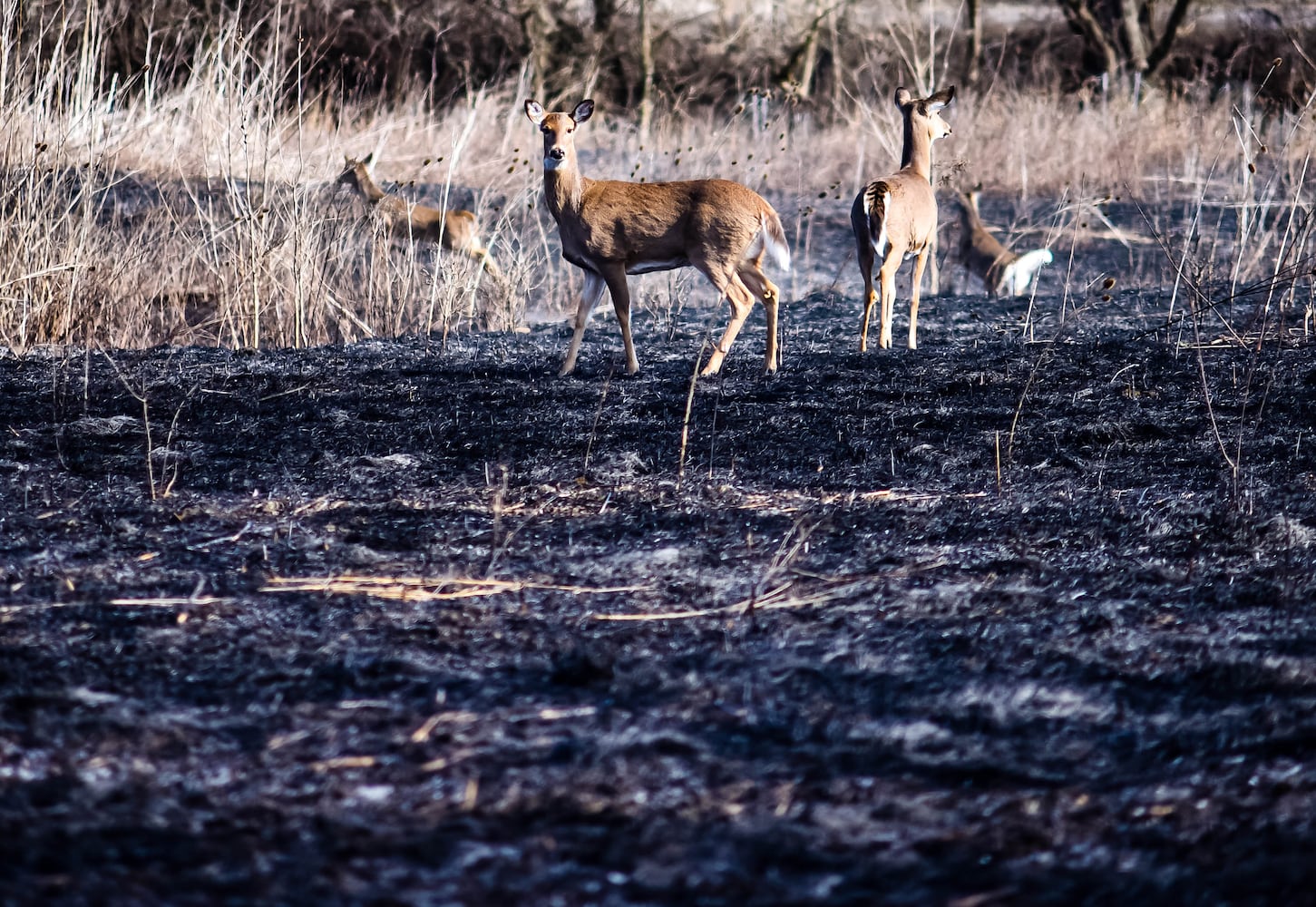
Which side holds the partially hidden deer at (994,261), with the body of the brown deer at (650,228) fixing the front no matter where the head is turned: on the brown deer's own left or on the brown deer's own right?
on the brown deer's own right

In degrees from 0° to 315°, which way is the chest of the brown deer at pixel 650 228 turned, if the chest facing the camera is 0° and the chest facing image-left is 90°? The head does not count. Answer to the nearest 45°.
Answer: approximately 90°

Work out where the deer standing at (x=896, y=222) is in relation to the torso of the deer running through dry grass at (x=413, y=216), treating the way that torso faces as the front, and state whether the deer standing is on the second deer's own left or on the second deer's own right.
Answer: on the second deer's own left

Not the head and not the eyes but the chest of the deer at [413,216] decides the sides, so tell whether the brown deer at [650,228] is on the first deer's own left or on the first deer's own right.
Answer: on the first deer's own left

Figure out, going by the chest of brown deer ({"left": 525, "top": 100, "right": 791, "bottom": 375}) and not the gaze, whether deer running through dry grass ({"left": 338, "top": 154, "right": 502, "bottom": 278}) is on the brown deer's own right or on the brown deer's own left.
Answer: on the brown deer's own right

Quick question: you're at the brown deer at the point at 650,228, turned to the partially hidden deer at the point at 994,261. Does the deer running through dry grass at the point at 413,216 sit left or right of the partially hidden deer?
left

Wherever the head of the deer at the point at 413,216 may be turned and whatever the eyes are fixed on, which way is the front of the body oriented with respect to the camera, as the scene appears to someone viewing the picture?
to the viewer's left

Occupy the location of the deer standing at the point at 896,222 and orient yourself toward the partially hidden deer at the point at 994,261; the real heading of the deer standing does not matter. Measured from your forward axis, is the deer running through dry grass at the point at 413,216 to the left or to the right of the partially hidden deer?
left

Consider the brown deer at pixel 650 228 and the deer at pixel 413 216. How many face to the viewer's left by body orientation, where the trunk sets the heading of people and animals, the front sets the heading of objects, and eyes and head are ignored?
2

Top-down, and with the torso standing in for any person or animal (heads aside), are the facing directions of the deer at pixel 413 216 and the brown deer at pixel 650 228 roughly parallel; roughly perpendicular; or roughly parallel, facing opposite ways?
roughly parallel
